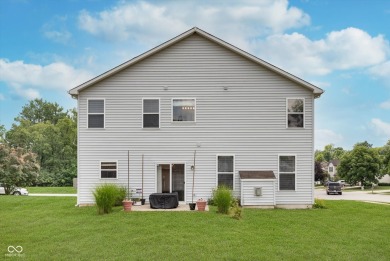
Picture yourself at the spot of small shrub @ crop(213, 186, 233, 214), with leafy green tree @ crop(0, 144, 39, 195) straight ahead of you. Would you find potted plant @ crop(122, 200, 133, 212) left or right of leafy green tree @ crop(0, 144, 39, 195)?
left

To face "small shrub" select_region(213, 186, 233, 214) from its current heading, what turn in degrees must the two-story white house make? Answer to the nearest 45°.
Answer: approximately 180°

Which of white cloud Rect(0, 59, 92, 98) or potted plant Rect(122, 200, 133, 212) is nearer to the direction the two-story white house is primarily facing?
the white cloud

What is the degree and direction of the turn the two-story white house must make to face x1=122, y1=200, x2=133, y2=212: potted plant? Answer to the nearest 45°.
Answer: approximately 135° to its left

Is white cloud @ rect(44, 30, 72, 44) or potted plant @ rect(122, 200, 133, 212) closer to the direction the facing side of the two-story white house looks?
the white cloud

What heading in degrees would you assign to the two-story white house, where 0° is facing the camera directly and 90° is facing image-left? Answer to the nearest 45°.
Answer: approximately 180°
